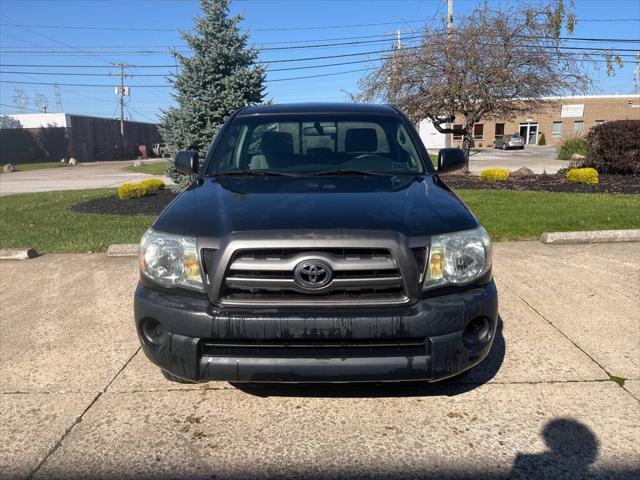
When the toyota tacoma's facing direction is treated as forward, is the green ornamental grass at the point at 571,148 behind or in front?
behind

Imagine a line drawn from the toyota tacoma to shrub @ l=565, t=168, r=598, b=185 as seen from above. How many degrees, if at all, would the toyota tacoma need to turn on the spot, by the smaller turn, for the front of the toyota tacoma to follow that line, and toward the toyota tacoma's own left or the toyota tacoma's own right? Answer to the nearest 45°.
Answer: approximately 135° to the toyota tacoma's own left

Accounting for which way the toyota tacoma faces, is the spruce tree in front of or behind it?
behind

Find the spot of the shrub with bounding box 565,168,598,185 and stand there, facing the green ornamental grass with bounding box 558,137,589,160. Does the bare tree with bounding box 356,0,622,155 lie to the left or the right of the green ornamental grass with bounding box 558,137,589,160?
left

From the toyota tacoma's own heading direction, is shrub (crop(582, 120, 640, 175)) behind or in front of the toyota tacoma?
behind

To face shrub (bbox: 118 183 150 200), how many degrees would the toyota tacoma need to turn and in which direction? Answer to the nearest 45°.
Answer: approximately 135° to its right

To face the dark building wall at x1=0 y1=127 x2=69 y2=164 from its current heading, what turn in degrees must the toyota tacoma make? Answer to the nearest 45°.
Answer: approximately 135° to its right

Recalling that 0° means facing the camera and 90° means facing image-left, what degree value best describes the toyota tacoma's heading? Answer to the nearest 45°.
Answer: approximately 0°
